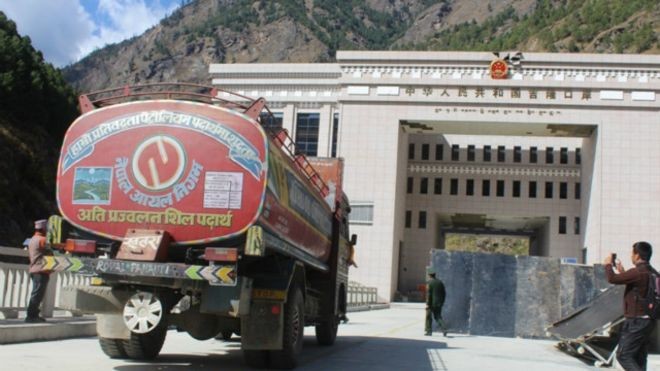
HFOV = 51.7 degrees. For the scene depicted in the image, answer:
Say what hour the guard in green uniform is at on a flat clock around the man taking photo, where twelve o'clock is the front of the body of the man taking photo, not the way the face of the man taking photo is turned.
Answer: The guard in green uniform is roughly at 2 o'clock from the man taking photo.

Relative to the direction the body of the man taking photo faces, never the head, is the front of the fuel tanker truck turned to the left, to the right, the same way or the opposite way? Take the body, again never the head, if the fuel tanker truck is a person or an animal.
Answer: to the right

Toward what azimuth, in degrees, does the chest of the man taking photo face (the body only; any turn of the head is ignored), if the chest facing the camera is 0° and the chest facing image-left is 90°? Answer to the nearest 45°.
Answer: approximately 90°

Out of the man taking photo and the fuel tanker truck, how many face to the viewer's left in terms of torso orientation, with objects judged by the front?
1

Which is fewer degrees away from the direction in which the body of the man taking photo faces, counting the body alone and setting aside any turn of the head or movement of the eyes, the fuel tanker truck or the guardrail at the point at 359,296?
the fuel tanker truck

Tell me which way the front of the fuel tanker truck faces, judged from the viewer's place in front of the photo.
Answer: facing away from the viewer and to the right of the viewer

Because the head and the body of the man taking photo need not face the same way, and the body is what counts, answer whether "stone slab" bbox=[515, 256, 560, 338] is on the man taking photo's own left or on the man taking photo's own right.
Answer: on the man taking photo's own right

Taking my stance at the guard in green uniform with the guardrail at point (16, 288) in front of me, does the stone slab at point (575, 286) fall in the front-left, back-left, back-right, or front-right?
back-left

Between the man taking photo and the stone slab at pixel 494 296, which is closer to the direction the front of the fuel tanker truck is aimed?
the stone slab
